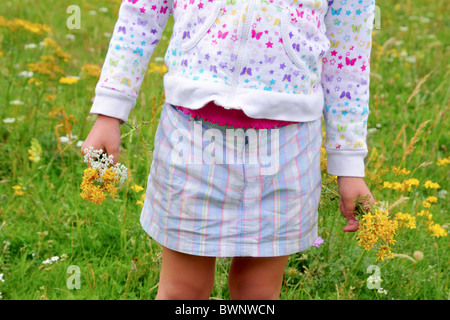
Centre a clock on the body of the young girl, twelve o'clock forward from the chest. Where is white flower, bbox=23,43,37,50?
The white flower is roughly at 5 o'clock from the young girl.

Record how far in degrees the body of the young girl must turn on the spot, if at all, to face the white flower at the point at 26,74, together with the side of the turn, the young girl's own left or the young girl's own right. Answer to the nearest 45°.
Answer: approximately 135° to the young girl's own right

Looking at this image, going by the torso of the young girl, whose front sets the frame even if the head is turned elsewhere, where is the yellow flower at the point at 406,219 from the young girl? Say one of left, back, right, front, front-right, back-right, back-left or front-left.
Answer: back-left

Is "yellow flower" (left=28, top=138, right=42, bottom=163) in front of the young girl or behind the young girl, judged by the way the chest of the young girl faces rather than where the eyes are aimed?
behind

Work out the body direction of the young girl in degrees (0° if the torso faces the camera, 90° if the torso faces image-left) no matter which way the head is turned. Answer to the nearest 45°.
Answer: approximately 0°
